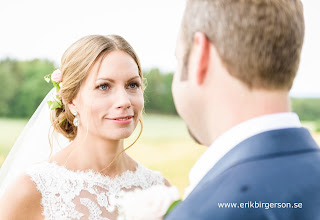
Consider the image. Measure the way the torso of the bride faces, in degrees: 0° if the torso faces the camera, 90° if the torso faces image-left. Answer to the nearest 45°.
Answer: approximately 315°

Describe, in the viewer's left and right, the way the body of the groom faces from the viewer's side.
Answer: facing away from the viewer and to the left of the viewer

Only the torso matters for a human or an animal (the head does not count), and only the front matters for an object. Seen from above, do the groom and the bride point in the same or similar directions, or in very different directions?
very different directions

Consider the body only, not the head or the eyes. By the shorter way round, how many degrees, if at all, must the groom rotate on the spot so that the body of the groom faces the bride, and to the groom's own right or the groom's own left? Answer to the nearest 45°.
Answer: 0° — they already face them

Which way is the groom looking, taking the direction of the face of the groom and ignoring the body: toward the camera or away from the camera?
away from the camera
